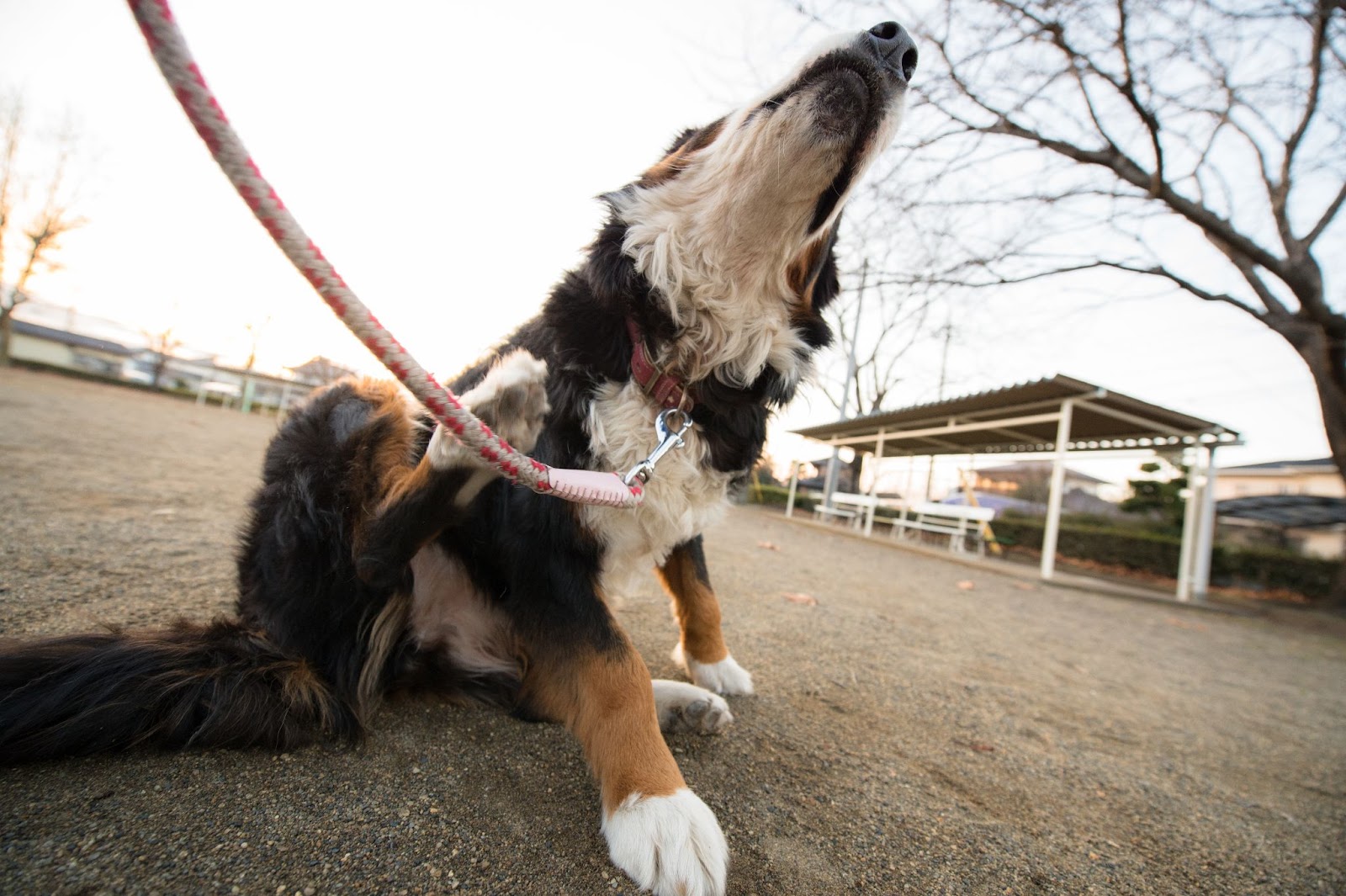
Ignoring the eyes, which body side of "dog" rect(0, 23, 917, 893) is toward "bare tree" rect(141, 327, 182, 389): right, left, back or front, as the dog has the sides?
back

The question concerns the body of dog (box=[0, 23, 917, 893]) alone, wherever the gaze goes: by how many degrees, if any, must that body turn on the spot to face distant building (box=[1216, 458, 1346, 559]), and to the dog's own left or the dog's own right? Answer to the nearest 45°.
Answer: approximately 45° to the dog's own left

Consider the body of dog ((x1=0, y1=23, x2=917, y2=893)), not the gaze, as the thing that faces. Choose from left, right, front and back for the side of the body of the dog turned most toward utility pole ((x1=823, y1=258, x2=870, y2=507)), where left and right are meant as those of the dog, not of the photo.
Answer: left

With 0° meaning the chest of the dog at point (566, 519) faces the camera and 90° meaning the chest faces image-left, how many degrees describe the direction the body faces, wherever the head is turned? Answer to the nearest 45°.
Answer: approximately 315°

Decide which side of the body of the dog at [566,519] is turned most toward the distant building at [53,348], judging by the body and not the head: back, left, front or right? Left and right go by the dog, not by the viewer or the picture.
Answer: back

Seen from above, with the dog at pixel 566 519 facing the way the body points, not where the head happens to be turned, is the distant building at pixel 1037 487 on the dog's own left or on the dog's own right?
on the dog's own left

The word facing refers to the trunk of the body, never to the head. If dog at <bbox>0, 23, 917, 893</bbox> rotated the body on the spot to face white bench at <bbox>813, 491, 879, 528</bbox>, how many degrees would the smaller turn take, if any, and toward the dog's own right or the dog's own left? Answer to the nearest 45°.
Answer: approximately 90° to the dog's own left

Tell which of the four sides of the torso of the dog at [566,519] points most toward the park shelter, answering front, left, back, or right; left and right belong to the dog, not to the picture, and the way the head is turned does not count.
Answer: left

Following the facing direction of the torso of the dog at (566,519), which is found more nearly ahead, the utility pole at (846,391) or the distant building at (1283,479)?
the distant building

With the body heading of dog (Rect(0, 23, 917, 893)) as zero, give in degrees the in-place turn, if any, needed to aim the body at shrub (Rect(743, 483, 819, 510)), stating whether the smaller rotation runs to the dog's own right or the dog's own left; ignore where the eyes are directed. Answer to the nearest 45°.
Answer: approximately 90° to the dog's own left

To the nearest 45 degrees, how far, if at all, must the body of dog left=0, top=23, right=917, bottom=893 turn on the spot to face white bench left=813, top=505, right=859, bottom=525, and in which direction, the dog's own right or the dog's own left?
approximately 90° to the dog's own left
